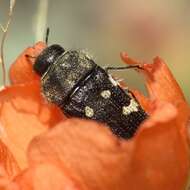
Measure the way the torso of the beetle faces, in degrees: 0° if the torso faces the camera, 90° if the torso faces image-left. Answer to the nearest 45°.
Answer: approximately 135°
